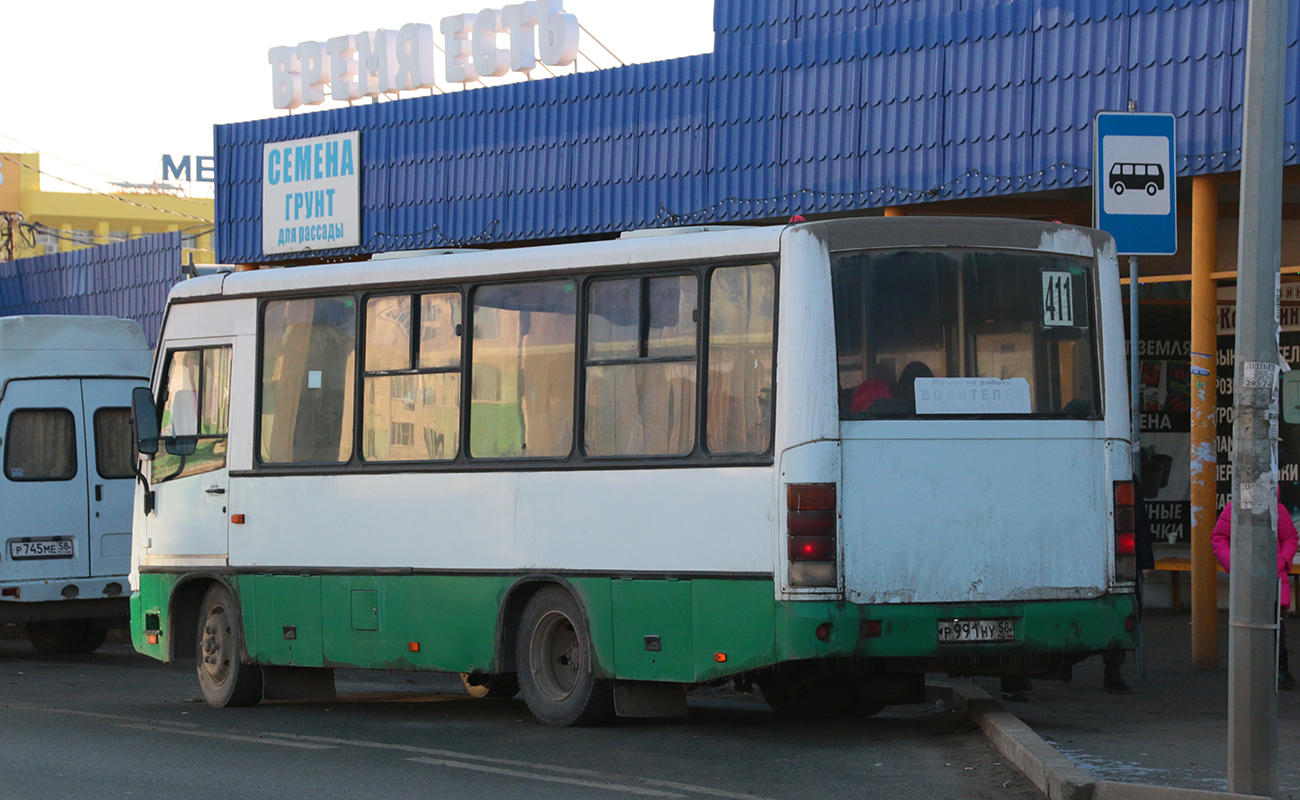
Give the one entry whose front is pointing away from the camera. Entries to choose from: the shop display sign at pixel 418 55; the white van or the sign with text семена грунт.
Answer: the white van

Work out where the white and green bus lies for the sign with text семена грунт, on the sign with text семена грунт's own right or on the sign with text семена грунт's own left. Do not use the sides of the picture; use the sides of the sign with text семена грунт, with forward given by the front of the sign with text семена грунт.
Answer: on the sign with text семена грунт's own left

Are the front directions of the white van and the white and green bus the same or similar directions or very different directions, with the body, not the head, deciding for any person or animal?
same or similar directions

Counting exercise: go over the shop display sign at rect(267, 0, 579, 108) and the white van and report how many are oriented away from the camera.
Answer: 1

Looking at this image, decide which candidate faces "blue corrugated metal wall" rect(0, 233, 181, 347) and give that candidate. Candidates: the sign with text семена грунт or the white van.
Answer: the white van

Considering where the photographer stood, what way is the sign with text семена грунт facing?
facing the viewer and to the left of the viewer

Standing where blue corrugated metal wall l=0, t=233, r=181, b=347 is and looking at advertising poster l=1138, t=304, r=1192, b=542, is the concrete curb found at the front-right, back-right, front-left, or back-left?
front-right

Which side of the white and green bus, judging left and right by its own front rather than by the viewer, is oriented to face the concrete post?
back

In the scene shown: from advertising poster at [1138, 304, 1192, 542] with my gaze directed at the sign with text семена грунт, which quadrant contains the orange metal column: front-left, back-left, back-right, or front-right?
back-left

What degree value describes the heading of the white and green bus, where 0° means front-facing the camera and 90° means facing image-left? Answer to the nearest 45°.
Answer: approximately 135°

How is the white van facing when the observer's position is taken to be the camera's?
facing away from the viewer

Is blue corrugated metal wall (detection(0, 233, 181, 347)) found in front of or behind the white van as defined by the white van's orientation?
in front
